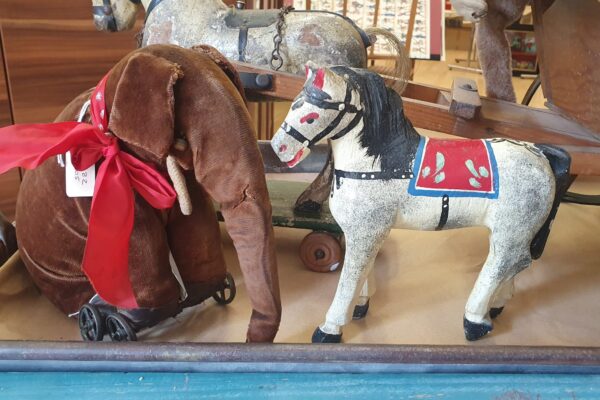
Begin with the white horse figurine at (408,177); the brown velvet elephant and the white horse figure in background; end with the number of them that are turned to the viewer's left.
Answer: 2

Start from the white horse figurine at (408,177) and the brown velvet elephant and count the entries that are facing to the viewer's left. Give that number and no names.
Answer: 1

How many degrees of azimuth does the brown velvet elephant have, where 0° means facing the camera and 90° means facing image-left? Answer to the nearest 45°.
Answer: approximately 315°

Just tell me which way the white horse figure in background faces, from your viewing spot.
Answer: facing to the left of the viewer

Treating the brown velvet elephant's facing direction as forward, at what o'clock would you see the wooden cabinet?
The wooden cabinet is roughly at 7 o'clock from the brown velvet elephant.

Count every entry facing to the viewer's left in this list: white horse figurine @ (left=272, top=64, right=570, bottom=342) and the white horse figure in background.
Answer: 2

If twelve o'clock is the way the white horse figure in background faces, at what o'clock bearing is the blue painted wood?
The blue painted wood is roughly at 9 o'clock from the white horse figure in background.

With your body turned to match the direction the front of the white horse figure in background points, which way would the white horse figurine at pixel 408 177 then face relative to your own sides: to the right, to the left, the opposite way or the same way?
the same way

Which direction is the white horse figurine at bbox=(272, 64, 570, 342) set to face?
to the viewer's left
